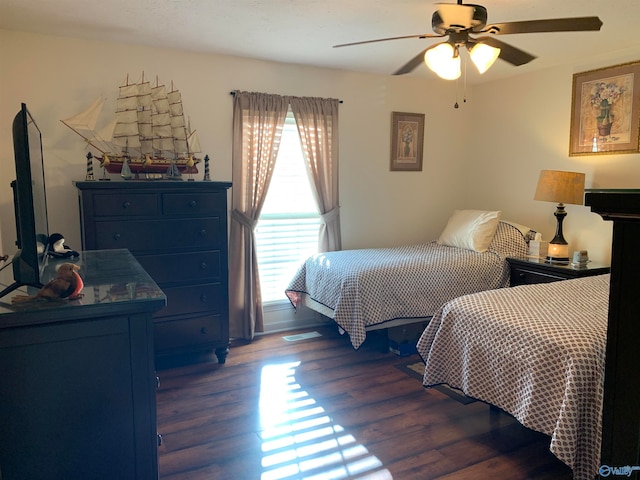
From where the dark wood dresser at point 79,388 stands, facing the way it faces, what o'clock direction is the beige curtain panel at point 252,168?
The beige curtain panel is roughly at 10 o'clock from the dark wood dresser.

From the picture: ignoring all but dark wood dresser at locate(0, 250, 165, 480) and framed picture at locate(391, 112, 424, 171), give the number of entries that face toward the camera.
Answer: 1

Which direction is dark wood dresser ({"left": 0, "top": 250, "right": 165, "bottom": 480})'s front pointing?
to the viewer's right

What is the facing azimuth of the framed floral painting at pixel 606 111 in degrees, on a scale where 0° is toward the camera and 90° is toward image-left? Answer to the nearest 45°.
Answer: approximately 45°

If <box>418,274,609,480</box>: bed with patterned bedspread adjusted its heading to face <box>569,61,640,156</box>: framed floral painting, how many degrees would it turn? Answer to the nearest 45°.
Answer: approximately 135° to its right

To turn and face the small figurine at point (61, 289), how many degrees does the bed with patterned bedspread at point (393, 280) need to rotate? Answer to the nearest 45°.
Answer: approximately 45° to its left

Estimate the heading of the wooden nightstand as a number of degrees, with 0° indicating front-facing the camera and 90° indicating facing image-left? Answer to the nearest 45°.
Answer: approximately 45°

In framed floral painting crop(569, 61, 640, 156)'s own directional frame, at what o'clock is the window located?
The window is roughly at 1 o'clock from the framed floral painting.

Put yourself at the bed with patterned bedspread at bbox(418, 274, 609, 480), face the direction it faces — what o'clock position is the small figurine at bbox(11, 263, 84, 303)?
The small figurine is roughly at 12 o'clock from the bed with patterned bedspread.

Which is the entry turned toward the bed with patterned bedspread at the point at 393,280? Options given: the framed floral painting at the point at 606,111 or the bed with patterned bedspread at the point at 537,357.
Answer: the framed floral painting

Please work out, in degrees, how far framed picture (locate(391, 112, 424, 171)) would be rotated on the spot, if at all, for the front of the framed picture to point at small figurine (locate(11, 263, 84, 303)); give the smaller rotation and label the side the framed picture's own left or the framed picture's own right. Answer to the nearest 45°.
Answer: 0° — it already faces it
